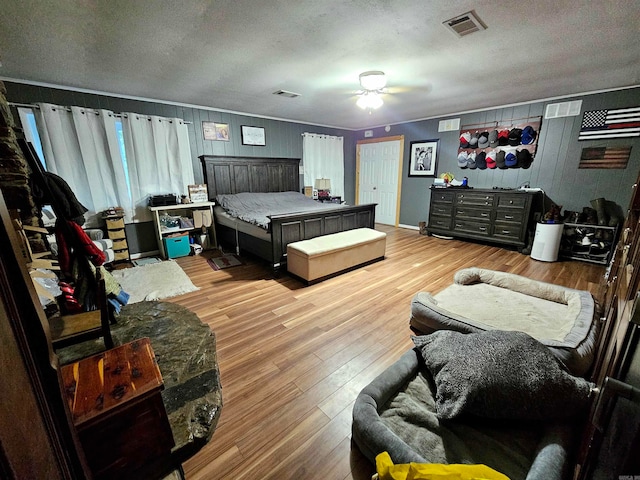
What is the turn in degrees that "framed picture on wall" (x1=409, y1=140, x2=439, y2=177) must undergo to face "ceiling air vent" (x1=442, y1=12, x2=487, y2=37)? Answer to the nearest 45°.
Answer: approximately 45° to its left

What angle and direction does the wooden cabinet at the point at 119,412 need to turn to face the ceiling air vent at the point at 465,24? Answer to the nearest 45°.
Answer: approximately 90° to its left

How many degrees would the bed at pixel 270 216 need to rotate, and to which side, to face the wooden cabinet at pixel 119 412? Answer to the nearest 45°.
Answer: approximately 45° to its right

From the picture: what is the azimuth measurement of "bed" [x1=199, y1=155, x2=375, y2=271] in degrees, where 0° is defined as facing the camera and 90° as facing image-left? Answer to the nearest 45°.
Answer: approximately 315°

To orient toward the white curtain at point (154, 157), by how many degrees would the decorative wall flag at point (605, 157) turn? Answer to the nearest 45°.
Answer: approximately 45° to its right
